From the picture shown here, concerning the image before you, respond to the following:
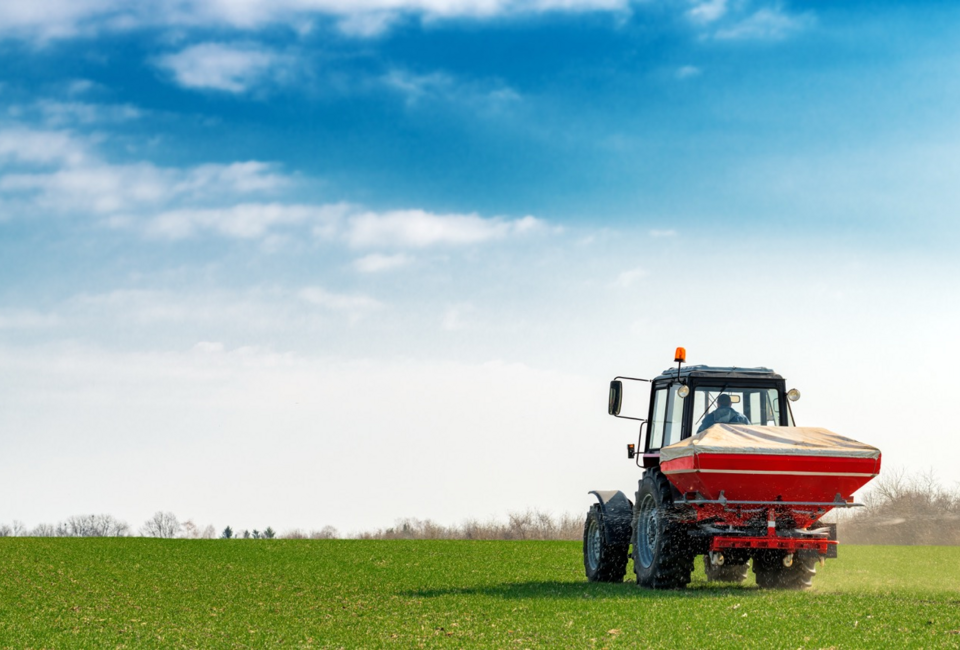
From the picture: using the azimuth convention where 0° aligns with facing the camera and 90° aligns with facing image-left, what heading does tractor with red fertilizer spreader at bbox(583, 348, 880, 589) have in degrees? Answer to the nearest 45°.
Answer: approximately 135°
